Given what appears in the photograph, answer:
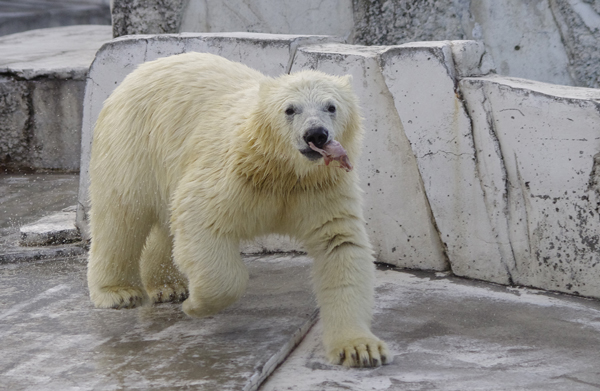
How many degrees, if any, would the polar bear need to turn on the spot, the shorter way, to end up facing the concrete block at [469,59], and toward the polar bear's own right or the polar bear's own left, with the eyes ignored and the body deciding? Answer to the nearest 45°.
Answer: approximately 90° to the polar bear's own left

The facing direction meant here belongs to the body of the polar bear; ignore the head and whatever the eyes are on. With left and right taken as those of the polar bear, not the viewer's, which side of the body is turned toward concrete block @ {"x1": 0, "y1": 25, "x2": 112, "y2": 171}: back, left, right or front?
back

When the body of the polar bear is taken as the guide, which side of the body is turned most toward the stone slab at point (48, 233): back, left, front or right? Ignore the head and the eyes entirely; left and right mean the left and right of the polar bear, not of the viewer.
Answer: back

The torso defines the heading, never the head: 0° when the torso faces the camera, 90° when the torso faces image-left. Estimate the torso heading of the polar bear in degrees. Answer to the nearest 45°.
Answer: approximately 315°

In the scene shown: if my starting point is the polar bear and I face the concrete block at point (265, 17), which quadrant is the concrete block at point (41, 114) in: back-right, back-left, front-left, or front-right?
front-left

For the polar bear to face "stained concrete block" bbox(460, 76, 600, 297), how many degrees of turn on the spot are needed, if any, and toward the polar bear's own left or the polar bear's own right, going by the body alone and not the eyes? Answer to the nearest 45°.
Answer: approximately 45° to the polar bear's own left

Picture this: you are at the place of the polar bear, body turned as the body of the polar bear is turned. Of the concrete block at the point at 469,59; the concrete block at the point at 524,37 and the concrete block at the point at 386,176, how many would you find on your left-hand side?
3

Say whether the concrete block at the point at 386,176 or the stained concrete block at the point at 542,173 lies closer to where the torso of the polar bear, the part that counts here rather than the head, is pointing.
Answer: the stained concrete block

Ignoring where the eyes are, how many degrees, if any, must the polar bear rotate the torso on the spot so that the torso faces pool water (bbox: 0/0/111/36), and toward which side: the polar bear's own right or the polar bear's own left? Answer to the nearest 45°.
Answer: approximately 135° to the polar bear's own left

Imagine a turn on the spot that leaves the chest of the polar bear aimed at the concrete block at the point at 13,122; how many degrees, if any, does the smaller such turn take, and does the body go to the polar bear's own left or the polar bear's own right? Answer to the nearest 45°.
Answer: approximately 180°

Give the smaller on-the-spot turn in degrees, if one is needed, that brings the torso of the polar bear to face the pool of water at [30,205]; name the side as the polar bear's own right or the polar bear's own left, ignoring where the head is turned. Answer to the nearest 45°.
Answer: approximately 180°

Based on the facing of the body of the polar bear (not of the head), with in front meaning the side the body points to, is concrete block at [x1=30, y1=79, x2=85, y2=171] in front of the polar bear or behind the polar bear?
behind

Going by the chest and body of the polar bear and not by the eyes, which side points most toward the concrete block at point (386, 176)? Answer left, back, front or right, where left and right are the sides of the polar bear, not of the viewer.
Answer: left
